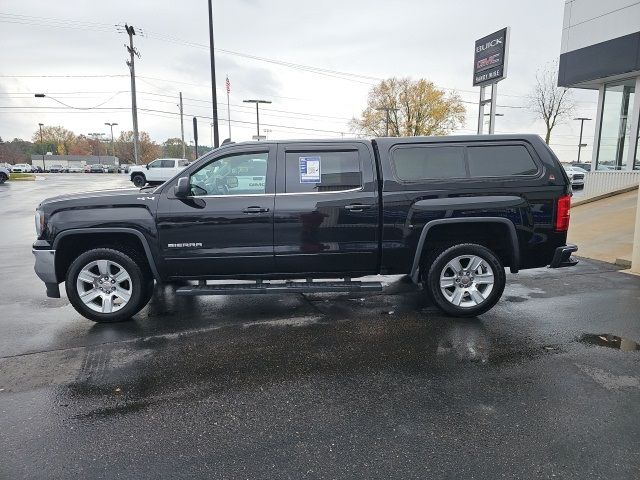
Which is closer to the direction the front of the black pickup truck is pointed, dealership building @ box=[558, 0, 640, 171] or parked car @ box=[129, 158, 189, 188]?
the parked car

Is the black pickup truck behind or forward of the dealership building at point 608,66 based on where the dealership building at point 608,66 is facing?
forward

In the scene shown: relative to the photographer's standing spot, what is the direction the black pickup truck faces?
facing to the left of the viewer

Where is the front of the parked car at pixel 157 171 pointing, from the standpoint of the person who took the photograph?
facing to the left of the viewer

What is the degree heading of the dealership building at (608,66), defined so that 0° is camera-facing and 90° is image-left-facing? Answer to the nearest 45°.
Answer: approximately 45°

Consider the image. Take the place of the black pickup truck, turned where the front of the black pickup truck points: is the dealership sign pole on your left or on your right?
on your right

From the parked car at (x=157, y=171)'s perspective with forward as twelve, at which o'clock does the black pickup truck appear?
The black pickup truck is roughly at 9 o'clock from the parked car.

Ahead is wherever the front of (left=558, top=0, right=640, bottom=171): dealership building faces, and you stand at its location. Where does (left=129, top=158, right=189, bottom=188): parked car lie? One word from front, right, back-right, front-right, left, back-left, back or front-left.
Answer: front-right

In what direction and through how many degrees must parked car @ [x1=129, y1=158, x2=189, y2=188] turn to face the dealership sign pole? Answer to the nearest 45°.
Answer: approximately 135° to its left
